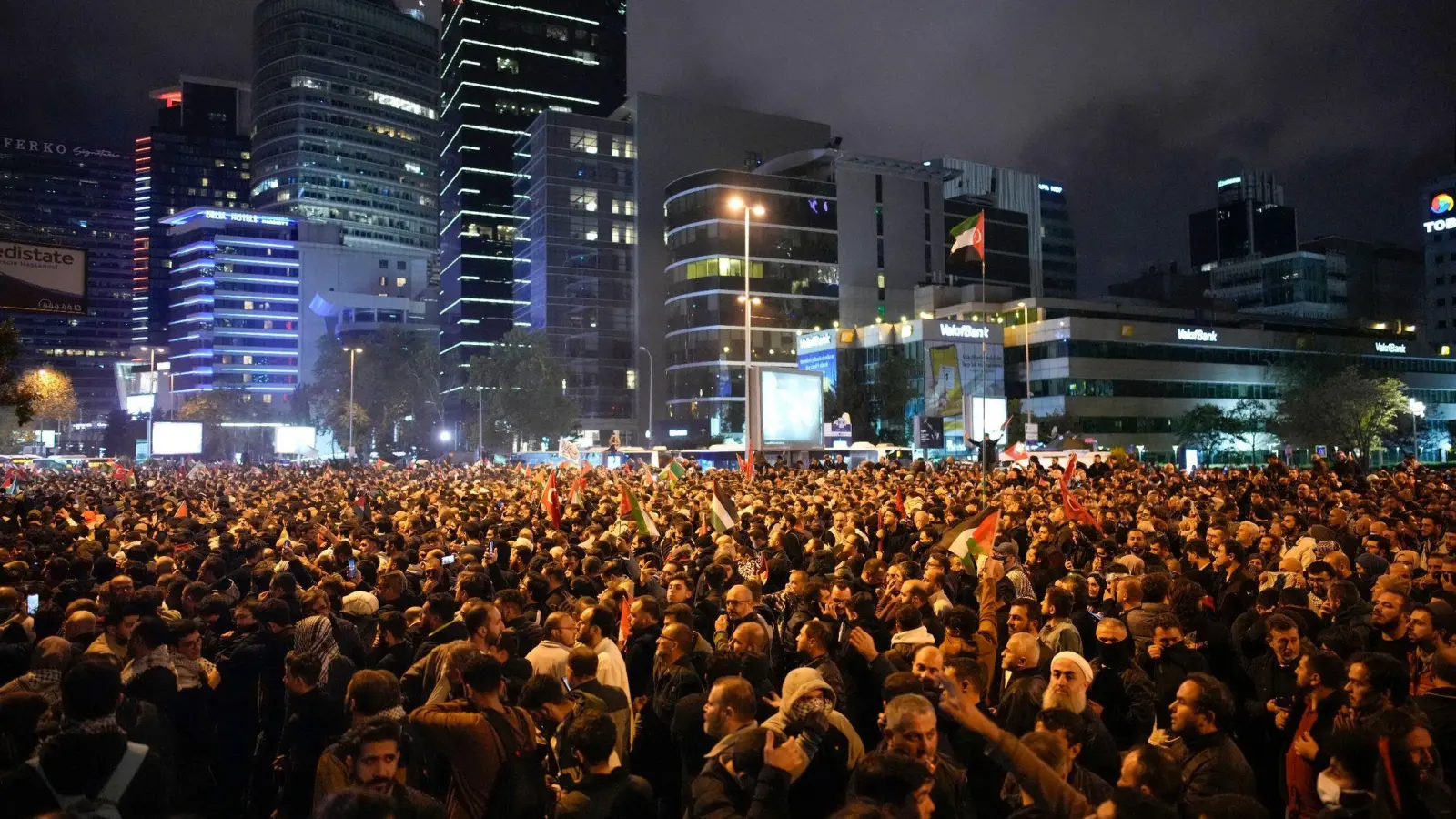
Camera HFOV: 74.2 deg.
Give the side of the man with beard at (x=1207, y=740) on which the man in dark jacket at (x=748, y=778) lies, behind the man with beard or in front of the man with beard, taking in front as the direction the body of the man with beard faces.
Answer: in front

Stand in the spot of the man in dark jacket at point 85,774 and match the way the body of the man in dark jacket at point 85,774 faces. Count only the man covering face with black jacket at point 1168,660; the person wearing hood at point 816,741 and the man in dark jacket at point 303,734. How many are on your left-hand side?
0

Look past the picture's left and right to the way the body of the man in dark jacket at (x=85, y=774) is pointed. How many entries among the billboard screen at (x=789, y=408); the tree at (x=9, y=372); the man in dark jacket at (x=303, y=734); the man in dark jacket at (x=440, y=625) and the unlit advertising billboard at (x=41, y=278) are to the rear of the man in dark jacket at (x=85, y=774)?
0

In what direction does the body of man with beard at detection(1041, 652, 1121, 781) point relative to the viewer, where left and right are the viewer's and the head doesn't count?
facing the viewer and to the left of the viewer

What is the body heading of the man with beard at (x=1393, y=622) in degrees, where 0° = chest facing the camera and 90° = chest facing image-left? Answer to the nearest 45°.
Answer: approximately 45°

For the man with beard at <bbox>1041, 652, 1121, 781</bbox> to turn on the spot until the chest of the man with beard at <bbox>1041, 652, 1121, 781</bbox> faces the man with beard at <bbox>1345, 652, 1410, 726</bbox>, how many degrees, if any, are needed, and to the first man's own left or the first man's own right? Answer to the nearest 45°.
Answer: approximately 135° to the first man's own left

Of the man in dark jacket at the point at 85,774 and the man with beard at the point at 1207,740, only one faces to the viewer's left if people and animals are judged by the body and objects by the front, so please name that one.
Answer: the man with beard

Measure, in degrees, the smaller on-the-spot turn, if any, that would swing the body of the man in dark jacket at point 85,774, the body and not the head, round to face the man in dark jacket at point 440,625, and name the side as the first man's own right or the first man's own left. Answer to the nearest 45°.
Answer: approximately 45° to the first man's own right

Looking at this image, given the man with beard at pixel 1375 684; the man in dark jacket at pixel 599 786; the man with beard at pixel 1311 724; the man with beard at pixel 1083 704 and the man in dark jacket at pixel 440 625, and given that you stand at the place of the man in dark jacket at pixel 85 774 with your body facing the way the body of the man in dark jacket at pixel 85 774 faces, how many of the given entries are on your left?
0

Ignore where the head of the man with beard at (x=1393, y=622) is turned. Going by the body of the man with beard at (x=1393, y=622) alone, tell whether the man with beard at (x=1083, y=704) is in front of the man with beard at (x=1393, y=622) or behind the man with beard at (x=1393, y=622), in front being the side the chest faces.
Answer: in front

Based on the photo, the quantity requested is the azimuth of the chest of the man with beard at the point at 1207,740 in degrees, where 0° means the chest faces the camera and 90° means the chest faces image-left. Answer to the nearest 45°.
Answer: approximately 90°

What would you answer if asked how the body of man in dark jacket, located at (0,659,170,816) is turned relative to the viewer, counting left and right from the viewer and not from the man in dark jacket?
facing away from the viewer

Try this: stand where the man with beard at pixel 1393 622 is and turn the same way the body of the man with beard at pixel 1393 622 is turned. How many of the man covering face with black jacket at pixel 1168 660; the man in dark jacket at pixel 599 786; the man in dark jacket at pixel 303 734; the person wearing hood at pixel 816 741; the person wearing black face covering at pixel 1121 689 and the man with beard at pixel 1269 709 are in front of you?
6

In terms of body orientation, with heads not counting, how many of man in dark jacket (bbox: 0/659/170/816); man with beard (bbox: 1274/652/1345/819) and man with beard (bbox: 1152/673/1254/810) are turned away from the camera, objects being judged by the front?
1

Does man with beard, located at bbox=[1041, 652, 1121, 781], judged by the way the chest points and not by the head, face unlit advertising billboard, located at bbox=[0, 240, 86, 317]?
no
